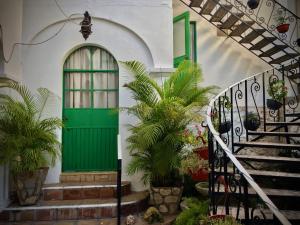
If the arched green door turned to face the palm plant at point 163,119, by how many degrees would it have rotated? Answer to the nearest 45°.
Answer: approximately 45° to its left

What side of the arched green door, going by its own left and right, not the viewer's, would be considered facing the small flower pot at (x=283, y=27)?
left

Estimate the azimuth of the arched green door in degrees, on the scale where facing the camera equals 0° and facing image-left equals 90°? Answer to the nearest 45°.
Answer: approximately 0°

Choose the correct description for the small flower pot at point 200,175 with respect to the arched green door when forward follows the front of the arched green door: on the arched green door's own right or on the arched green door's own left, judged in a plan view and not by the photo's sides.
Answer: on the arched green door's own left

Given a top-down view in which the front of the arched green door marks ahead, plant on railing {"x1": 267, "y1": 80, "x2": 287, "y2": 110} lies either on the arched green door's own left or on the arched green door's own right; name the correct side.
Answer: on the arched green door's own left

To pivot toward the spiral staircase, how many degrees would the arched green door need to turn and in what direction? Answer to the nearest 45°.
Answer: approximately 90° to its left

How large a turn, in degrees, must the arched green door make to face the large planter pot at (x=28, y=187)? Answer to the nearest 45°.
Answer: approximately 45° to its right
